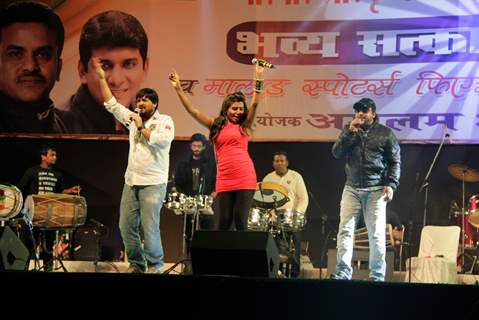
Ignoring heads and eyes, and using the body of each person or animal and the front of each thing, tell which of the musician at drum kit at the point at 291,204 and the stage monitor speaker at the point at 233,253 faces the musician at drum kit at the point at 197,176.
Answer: the stage monitor speaker

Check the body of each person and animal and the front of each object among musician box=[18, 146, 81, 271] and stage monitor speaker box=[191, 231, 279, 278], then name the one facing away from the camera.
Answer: the stage monitor speaker

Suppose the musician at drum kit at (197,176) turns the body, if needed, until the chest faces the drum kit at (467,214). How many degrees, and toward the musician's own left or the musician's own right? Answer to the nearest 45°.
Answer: approximately 90° to the musician's own left

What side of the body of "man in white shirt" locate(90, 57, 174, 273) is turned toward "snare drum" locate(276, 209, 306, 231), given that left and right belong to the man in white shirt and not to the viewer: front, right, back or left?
back

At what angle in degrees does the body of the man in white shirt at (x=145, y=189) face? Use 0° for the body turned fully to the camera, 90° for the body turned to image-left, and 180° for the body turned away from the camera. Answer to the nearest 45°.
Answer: approximately 45°

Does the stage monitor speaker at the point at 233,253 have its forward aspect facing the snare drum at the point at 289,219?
yes

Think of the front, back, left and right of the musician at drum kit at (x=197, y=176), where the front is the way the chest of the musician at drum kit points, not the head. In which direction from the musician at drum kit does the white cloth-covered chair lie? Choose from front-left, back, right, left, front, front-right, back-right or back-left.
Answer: left

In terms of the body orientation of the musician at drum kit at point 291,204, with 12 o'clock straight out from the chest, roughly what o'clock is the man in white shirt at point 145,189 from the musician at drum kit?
The man in white shirt is roughly at 1 o'clock from the musician at drum kit.

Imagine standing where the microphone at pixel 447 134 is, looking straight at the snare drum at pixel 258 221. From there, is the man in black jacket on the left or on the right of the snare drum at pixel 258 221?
left

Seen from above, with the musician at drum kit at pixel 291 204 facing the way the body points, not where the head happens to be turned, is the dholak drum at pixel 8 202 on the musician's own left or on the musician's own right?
on the musician's own right

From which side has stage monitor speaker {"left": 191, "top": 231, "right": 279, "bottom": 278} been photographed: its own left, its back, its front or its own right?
back
